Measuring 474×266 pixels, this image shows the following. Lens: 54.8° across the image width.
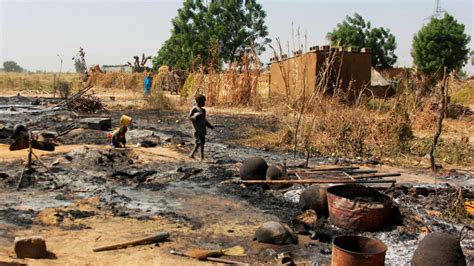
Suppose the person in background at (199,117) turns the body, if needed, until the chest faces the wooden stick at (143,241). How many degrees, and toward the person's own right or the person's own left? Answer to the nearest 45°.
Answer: approximately 45° to the person's own right

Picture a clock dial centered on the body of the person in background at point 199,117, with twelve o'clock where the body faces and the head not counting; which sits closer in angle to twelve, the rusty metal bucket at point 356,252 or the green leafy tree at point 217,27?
the rusty metal bucket

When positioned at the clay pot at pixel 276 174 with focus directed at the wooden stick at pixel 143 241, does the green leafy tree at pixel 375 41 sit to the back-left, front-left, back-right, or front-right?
back-right

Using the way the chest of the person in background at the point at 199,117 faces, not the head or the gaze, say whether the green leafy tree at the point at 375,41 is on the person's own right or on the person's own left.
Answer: on the person's own left

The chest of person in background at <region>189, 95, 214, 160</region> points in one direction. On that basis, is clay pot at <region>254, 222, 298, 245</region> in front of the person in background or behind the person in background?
in front

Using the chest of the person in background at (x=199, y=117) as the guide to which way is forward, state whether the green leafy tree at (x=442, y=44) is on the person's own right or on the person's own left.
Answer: on the person's own left

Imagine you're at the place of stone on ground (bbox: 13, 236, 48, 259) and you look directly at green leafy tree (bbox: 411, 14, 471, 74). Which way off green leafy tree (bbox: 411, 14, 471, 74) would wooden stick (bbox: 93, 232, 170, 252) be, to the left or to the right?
right

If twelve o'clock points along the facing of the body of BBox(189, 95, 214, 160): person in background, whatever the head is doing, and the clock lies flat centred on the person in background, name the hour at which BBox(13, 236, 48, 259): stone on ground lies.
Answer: The stone on ground is roughly at 2 o'clock from the person in background.

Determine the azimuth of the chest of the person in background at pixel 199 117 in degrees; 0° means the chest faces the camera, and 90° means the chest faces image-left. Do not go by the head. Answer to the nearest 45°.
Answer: approximately 315°
